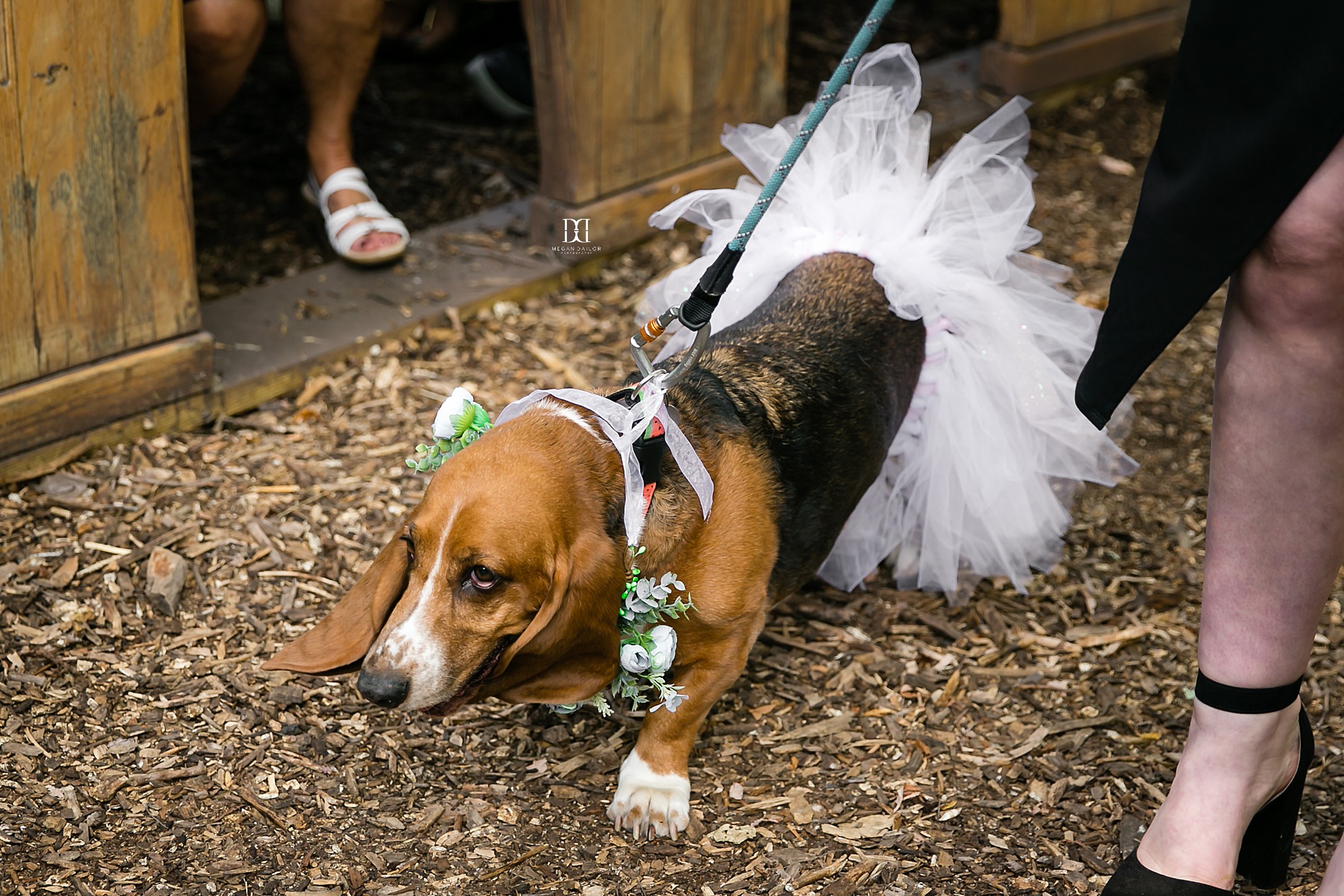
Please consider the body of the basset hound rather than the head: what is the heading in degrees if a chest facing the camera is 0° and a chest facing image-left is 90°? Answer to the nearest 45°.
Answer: approximately 45°
